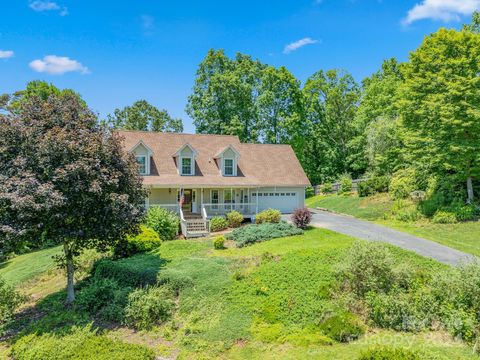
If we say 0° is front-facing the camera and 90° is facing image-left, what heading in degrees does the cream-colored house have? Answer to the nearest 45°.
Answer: approximately 0°

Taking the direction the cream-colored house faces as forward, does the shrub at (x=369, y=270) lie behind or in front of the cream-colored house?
in front

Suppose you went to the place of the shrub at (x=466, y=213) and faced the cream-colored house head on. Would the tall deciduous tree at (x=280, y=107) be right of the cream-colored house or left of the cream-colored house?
right

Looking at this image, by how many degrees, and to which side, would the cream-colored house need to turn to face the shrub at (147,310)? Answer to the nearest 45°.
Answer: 0° — it already faces it

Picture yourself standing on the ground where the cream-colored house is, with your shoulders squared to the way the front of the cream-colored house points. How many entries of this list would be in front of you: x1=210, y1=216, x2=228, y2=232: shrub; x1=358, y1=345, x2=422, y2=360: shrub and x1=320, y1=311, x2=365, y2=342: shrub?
3

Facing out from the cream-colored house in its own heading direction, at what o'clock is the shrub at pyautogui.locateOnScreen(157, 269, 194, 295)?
The shrub is roughly at 12 o'clock from the cream-colored house.

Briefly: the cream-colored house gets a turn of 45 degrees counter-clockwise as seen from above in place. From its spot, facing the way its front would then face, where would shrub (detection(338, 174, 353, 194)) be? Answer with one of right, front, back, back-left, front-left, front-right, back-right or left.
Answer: left

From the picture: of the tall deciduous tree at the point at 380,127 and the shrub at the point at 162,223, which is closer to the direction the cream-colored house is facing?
the shrub

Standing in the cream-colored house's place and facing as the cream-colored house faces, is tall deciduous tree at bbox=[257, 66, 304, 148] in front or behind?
behind

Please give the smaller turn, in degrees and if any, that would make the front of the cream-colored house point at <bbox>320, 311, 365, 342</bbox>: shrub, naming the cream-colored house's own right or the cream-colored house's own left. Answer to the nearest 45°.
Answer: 0° — it already faces it

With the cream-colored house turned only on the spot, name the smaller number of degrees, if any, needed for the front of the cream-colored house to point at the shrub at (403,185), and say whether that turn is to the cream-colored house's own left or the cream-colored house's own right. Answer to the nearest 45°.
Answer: approximately 90° to the cream-colored house's own left

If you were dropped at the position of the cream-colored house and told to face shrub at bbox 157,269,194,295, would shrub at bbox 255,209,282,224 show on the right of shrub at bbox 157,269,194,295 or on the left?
left

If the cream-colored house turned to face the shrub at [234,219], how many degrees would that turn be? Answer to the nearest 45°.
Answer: approximately 45° to its left
